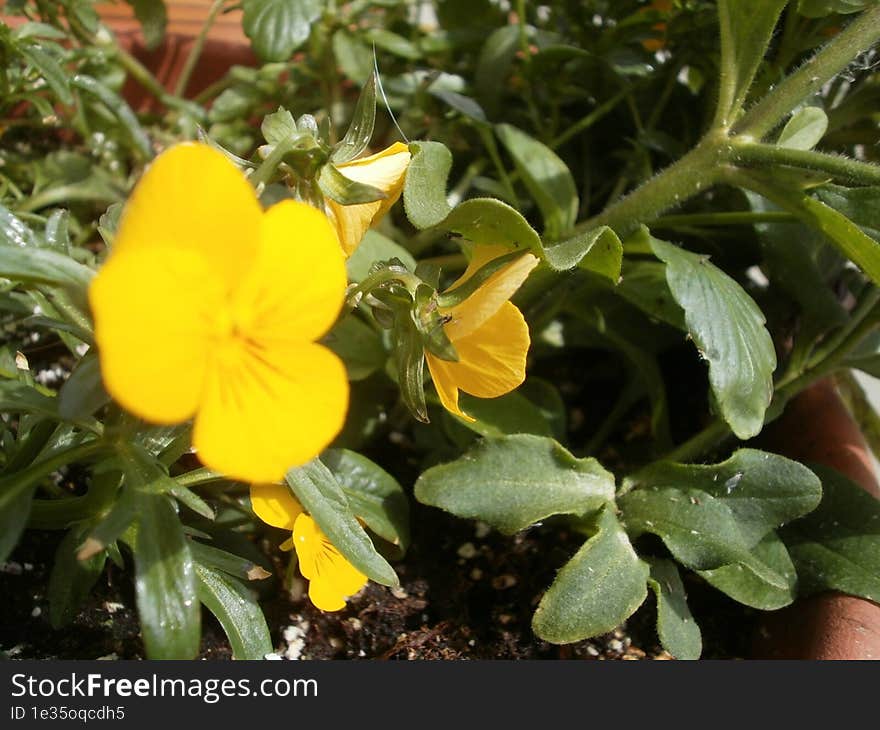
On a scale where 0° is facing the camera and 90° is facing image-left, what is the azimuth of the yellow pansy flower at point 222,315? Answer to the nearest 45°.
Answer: approximately 0°
